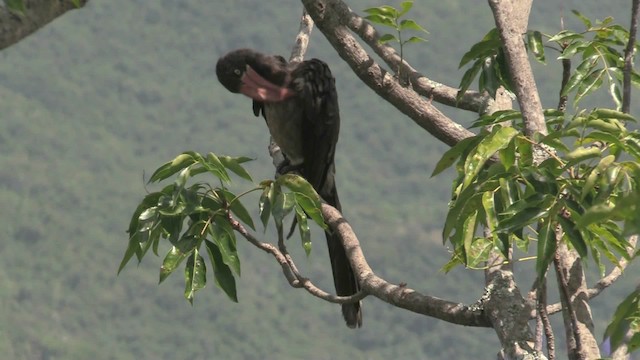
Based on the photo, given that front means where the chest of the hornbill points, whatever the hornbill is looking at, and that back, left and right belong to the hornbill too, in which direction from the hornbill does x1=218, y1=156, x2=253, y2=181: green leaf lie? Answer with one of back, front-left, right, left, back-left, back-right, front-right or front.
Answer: front-left

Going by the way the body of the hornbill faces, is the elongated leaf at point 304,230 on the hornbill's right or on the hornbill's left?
on the hornbill's left

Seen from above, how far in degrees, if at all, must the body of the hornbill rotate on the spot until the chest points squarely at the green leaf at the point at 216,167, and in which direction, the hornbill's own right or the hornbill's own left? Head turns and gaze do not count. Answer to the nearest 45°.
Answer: approximately 45° to the hornbill's own right
